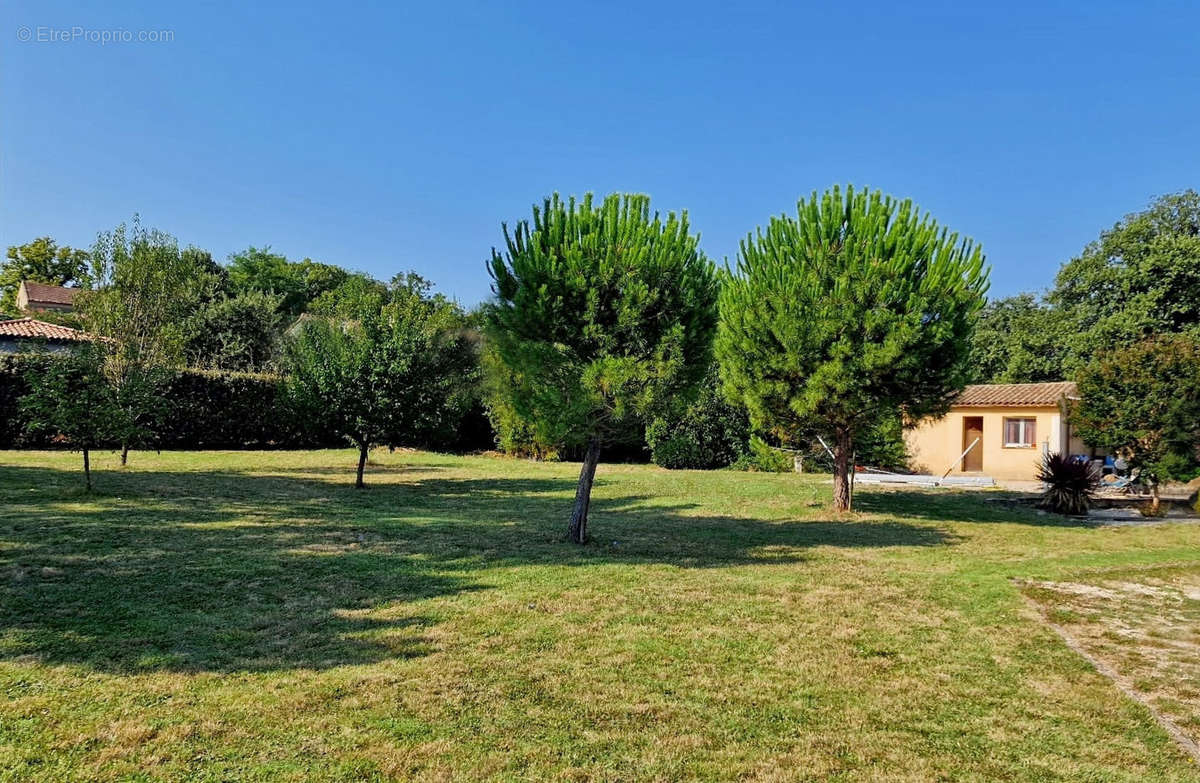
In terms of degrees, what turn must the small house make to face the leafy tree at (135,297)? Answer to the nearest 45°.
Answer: approximately 45° to its right

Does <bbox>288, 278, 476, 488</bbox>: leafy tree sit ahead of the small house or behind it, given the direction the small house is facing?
ahead

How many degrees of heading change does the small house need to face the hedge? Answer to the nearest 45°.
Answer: approximately 45° to its right

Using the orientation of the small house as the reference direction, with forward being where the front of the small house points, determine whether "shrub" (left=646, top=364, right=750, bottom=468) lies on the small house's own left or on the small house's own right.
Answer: on the small house's own right

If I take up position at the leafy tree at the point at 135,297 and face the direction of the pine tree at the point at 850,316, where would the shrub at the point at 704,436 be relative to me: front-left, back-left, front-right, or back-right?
front-left

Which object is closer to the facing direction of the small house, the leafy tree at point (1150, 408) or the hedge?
the leafy tree

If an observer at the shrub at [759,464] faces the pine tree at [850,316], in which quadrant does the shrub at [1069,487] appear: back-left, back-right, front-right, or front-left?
front-left

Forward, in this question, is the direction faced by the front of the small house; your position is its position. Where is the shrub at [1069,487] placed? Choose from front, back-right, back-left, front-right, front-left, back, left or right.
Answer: front

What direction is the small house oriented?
toward the camera

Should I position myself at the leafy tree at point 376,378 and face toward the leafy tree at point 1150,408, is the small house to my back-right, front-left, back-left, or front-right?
front-left

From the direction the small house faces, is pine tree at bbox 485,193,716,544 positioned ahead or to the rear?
ahead
